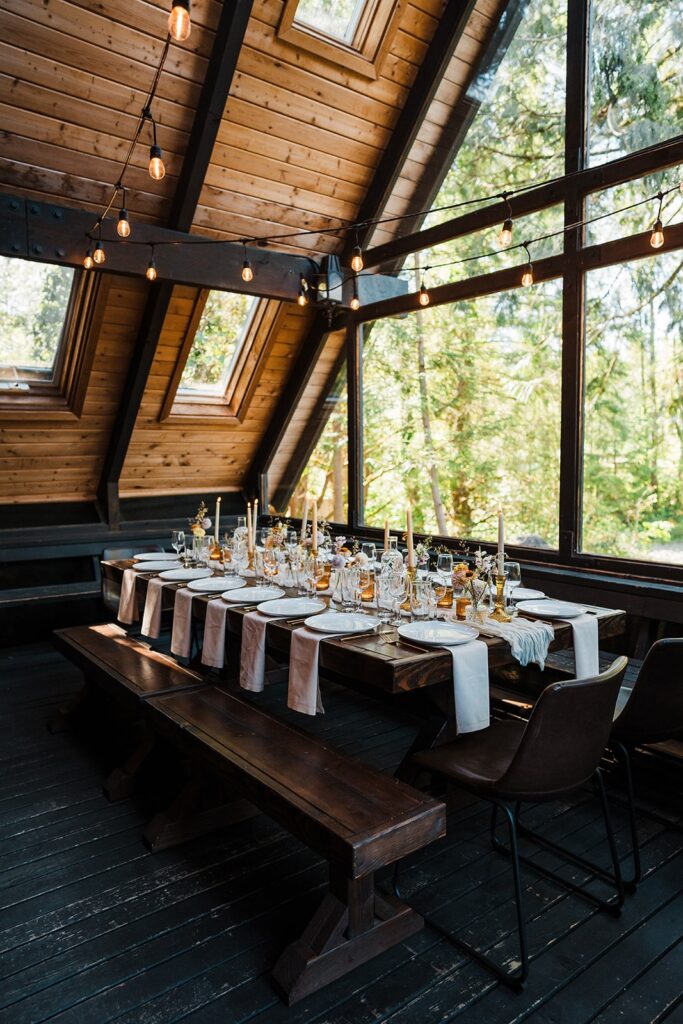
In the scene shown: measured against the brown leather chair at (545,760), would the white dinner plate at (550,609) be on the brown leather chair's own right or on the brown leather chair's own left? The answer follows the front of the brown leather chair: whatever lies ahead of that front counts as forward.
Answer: on the brown leather chair's own right

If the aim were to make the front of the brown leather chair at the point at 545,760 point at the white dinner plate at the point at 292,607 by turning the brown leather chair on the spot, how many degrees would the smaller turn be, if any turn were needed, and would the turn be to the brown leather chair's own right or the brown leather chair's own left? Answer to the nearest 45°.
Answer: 0° — it already faces it

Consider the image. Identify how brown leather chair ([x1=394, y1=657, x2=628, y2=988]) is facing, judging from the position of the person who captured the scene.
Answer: facing away from the viewer and to the left of the viewer

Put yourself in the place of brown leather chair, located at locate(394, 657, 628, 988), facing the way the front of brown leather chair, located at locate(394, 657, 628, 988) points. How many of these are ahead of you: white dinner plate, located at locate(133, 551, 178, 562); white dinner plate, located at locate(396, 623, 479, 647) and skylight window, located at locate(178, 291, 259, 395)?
3

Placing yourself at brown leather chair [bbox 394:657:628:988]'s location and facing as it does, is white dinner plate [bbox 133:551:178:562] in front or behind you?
in front

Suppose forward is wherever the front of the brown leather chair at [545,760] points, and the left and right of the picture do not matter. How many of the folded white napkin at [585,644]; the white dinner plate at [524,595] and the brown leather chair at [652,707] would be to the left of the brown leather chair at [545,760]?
0

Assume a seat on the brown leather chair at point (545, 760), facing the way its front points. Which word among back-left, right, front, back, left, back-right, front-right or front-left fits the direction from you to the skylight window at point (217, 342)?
front

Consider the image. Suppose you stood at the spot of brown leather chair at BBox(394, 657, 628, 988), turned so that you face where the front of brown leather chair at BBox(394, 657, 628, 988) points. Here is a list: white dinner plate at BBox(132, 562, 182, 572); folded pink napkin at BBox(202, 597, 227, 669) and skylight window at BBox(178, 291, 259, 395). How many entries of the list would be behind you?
0

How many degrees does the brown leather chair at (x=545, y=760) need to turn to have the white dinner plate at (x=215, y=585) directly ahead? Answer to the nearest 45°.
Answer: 0° — it already faces it

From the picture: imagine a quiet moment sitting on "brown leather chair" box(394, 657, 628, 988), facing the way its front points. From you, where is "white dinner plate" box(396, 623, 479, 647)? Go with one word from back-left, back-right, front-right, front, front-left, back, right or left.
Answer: front

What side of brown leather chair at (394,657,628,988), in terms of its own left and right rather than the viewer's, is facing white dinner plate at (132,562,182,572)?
front

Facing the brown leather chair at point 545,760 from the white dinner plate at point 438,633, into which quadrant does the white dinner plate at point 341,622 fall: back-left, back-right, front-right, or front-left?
back-right

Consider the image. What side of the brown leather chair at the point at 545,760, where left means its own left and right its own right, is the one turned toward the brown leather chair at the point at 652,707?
right

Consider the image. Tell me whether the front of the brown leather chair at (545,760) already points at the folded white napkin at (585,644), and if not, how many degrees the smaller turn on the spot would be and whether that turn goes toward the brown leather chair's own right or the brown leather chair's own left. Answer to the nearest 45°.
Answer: approximately 45° to the brown leather chair's own right
